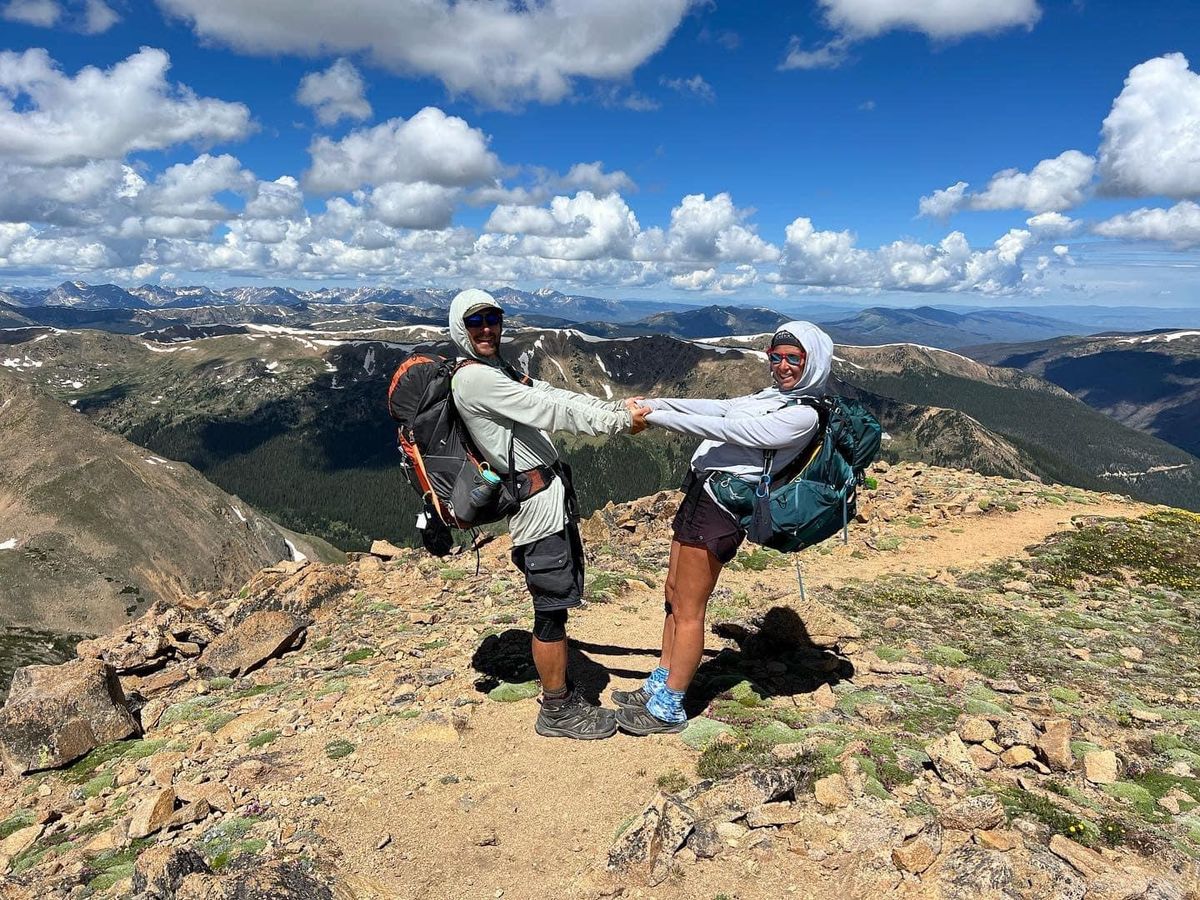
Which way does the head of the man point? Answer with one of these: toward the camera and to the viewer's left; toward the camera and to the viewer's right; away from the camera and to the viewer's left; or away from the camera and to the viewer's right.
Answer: toward the camera and to the viewer's right

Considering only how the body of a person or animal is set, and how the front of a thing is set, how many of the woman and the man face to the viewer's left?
1

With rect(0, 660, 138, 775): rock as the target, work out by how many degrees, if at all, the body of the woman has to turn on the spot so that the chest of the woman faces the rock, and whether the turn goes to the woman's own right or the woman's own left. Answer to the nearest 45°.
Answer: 0° — they already face it

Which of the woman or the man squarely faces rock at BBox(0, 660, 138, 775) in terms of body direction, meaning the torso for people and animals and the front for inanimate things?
the woman

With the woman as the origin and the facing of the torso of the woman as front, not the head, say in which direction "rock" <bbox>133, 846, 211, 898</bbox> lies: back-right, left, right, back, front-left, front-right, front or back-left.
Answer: front-left

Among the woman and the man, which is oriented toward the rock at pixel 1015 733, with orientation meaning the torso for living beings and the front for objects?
the man

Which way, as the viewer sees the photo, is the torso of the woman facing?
to the viewer's left

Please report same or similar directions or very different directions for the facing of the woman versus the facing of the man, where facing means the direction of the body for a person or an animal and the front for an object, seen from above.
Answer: very different directions

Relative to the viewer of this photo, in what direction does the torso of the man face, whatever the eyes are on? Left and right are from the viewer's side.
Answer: facing to the right of the viewer

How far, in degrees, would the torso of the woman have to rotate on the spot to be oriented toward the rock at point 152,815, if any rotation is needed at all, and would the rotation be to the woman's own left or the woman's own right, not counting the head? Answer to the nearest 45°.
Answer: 0° — they already face it

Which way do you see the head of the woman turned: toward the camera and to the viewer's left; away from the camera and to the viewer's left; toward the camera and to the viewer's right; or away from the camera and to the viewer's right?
toward the camera and to the viewer's left
